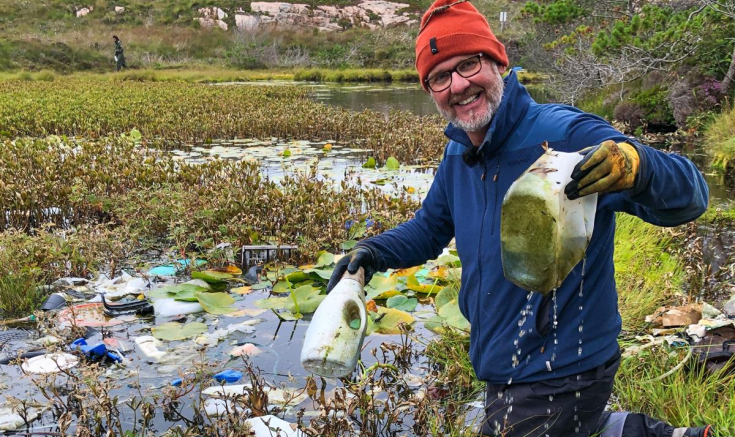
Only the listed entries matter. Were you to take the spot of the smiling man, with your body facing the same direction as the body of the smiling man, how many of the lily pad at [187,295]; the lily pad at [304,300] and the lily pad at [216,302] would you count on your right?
3

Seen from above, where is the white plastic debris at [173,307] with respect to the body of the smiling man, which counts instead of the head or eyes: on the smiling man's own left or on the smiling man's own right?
on the smiling man's own right

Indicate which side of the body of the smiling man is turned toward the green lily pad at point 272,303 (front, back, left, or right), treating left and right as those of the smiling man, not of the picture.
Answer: right

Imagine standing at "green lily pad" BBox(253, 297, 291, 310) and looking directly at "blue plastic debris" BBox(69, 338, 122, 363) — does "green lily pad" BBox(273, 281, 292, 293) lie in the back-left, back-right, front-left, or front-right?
back-right

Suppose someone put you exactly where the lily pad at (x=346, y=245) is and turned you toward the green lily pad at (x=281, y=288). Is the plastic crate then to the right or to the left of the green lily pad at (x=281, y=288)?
right

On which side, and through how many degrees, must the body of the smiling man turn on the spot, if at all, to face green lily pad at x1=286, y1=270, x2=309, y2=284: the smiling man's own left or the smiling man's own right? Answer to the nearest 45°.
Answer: approximately 90° to the smiling man's own right

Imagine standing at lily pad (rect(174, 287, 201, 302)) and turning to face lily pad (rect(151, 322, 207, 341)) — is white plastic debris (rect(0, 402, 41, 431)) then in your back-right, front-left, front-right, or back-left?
front-right

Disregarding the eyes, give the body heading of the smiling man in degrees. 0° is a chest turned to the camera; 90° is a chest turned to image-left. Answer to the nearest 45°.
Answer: approximately 45°

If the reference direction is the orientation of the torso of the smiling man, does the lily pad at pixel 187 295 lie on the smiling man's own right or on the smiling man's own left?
on the smiling man's own right

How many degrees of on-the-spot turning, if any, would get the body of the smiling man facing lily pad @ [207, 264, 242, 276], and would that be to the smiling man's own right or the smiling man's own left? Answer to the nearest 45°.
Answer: approximately 90° to the smiling man's own right

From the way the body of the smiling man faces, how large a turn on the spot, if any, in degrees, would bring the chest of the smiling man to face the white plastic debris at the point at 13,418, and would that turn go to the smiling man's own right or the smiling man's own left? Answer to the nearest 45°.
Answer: approximately 45° to the smiling man's own right

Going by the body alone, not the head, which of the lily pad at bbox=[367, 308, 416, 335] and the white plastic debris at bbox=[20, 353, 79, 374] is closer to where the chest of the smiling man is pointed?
the white plastic debris
